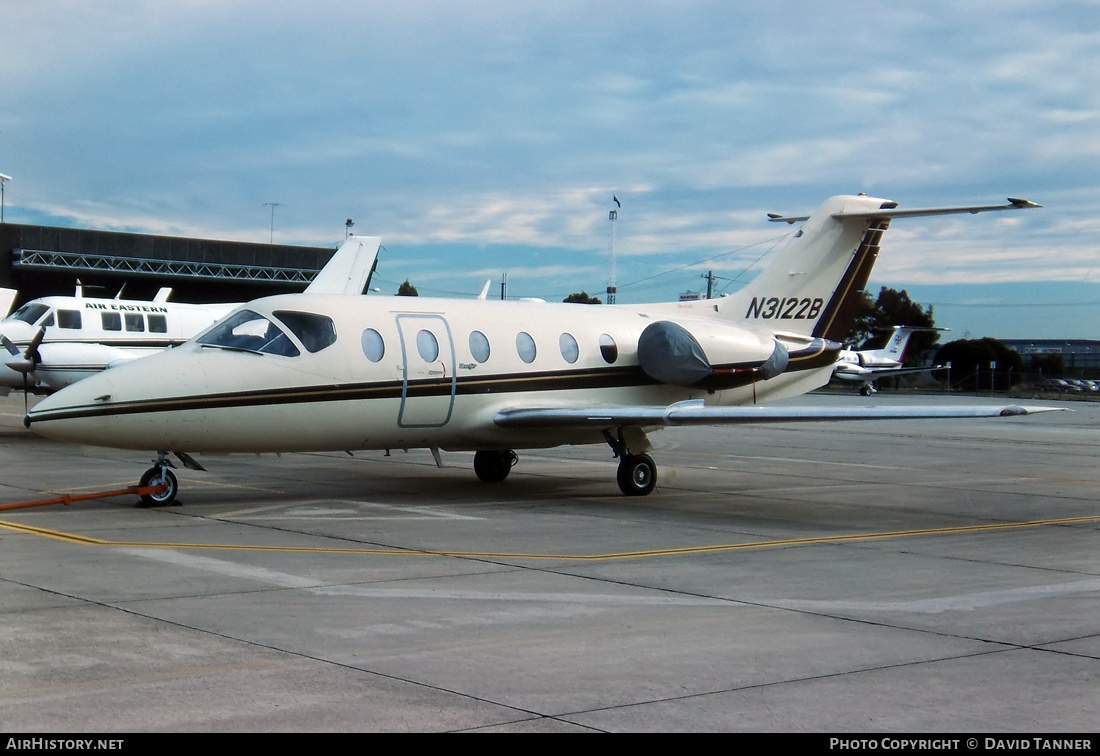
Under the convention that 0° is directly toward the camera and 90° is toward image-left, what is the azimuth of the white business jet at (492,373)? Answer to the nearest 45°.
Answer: approximately 45°

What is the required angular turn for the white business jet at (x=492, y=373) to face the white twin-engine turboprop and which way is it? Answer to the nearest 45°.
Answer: approximately 90° to its right

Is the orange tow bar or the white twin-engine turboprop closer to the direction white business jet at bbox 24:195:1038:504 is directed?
the orange tow bar

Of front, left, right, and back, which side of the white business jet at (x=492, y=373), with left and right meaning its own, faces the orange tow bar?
front
